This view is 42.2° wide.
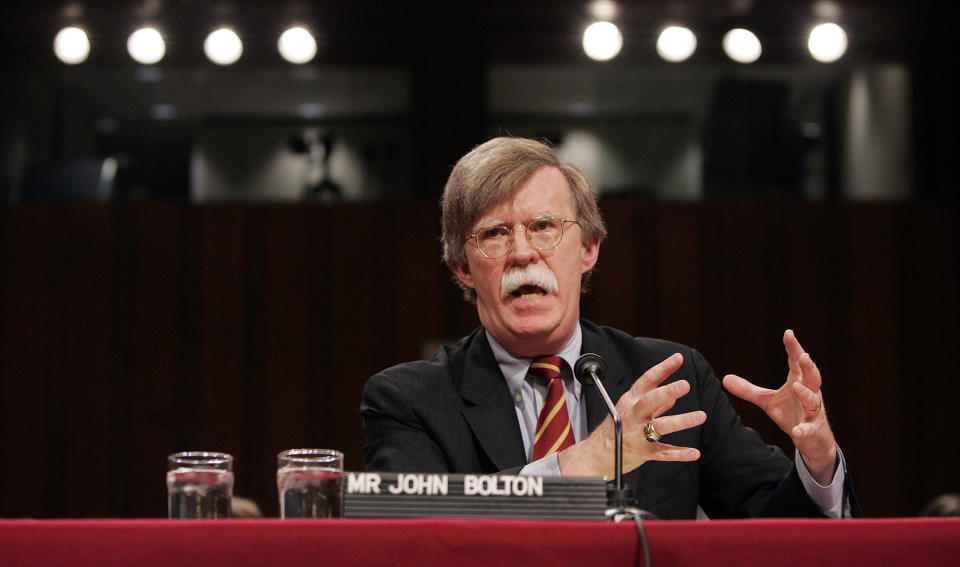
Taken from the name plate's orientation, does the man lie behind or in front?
behind

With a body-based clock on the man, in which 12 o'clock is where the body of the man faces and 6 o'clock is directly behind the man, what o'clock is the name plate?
The name plate is roughly at 12 o'clock from the man.

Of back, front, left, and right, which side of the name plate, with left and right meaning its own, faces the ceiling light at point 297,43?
back

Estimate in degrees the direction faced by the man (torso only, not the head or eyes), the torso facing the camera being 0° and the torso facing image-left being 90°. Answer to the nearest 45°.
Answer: approximately 0°

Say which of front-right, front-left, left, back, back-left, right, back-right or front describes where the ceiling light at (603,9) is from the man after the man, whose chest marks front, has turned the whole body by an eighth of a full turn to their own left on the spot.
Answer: back-left

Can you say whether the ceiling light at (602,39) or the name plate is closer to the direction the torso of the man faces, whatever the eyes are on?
the name plate

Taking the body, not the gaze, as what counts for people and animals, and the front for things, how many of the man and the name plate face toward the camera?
2

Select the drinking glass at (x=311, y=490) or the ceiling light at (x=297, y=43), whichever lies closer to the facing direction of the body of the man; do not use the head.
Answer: the drinking glass

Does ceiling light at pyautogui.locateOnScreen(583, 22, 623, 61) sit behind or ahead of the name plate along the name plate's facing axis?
behind

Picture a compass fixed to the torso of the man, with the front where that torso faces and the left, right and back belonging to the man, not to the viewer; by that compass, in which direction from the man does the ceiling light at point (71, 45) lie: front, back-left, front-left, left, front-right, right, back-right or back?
back-right

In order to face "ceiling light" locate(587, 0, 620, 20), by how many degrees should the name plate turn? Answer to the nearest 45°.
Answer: approximately 180°
